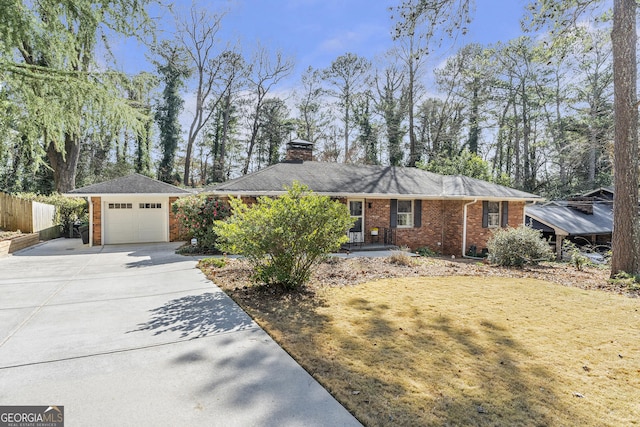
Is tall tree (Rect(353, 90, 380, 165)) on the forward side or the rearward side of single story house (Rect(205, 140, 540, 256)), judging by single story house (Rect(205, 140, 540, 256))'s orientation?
on the rearward side

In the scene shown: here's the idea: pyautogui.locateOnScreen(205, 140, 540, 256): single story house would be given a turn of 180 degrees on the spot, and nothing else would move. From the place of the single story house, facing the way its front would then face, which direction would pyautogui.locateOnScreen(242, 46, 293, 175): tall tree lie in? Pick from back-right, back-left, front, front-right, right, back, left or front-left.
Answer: front-left

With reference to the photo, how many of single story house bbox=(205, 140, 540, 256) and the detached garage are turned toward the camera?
2

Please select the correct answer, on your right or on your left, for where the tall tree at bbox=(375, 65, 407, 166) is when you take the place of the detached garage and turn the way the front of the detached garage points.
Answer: on your left

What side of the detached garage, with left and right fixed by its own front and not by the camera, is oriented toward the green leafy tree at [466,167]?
left

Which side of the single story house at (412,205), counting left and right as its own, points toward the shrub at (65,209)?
right

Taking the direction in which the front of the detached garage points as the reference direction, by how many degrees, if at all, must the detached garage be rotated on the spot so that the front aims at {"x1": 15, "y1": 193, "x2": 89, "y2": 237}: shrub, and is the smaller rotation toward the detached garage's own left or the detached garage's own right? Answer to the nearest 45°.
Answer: approximately 135° to the detached garage's own right

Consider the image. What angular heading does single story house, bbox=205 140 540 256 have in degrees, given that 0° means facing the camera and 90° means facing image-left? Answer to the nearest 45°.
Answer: approximately 0°

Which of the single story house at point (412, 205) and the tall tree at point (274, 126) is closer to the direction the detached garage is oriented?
the single story house

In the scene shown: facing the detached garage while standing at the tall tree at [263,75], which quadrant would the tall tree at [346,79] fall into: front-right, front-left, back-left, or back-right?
back-left

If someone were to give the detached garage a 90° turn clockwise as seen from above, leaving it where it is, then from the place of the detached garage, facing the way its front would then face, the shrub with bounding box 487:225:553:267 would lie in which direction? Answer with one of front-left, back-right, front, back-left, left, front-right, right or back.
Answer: back-left

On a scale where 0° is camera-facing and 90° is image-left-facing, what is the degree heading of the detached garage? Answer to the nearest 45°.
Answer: approximately 0°

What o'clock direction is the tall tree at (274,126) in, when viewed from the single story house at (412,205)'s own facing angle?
The tall tree is roughly at 5 o'clock from the single story house.

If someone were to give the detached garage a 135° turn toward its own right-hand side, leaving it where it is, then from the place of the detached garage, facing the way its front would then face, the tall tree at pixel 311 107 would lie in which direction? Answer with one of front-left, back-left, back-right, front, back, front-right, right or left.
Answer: right

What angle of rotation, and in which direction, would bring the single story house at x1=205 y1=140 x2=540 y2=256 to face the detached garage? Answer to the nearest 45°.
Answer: approximately 90° to its right

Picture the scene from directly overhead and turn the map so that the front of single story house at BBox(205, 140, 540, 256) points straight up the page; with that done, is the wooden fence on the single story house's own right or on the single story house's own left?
on the single story house's own right
